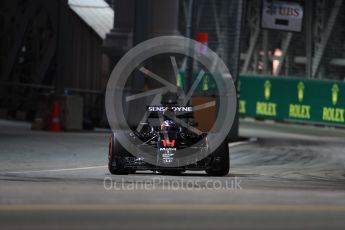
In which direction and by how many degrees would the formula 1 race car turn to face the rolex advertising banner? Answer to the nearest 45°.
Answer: approximately 180°

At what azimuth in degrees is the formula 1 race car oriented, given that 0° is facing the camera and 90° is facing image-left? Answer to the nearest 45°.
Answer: approximately 0°
